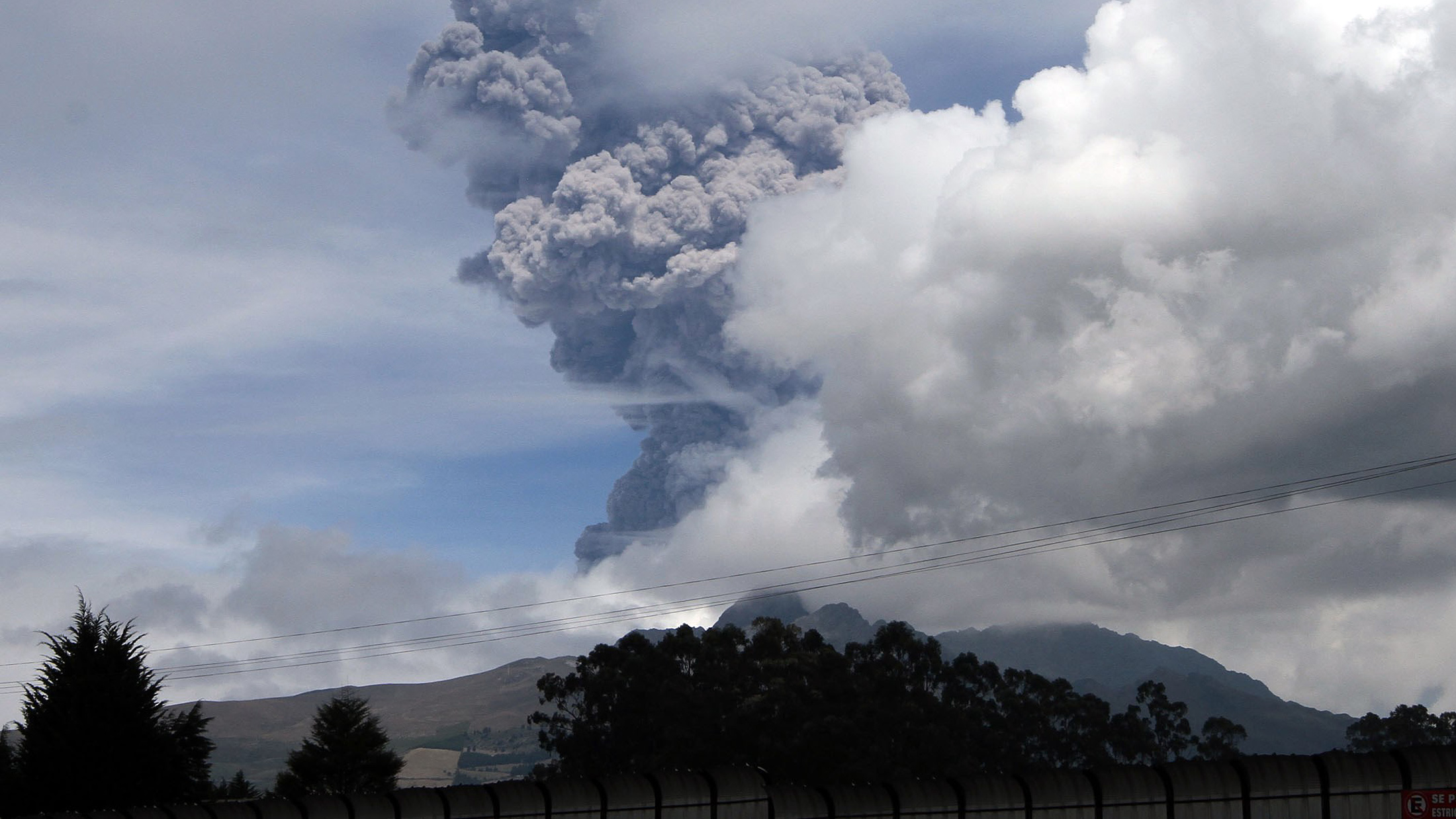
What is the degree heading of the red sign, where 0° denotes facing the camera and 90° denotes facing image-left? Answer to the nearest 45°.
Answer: approximately 0°

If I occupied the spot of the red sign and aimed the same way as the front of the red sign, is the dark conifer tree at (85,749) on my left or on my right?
on my right
